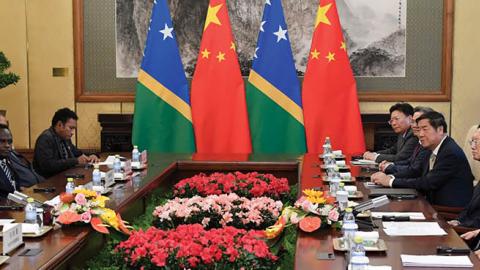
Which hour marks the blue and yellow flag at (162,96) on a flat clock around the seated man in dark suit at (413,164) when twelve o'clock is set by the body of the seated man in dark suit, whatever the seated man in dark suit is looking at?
The blue and yellow flag is roughly at 1 o'clock from the seated man in dark suit.

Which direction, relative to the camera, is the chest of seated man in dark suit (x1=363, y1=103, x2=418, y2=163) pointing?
to the viewer's left

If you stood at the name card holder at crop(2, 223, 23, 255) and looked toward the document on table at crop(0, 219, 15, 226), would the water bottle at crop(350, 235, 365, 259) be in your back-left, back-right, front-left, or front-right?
back-right

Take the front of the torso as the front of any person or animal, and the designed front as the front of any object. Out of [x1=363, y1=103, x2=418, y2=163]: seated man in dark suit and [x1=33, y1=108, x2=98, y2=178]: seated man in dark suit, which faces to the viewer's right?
[x1=33, y1=108, x2=98, y2=178]: seated man in dark suit

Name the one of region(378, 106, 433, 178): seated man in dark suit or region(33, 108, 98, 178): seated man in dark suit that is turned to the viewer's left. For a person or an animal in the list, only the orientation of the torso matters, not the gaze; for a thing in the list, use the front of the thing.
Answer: region(378, 106, 433, 178): seated man in dark suit

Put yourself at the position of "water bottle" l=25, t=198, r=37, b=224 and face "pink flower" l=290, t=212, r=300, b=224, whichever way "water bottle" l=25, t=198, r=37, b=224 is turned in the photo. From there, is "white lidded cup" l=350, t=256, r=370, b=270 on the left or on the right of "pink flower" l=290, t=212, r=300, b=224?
right

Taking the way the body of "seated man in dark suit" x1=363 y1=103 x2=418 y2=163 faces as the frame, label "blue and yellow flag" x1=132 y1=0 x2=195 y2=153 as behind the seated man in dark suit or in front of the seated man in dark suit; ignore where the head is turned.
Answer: in front

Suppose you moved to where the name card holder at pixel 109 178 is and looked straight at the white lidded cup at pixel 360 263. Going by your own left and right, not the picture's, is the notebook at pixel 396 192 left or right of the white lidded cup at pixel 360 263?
left

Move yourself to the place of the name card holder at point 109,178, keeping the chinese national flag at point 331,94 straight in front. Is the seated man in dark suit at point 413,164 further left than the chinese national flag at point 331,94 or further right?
right

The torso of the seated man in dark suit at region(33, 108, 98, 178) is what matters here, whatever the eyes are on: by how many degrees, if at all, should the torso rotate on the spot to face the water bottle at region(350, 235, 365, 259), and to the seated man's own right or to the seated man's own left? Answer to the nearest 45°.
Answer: approximately 90° to the seated man's own right

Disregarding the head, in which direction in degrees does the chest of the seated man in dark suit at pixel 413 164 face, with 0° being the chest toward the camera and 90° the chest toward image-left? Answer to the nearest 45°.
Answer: approximately 90°

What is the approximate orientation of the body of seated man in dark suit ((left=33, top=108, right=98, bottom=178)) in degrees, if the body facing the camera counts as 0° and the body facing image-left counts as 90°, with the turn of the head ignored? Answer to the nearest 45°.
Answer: approximately 270°

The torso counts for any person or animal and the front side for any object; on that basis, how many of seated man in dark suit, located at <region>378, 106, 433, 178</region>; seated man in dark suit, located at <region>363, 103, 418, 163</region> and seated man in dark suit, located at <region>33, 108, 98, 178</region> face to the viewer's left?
2
